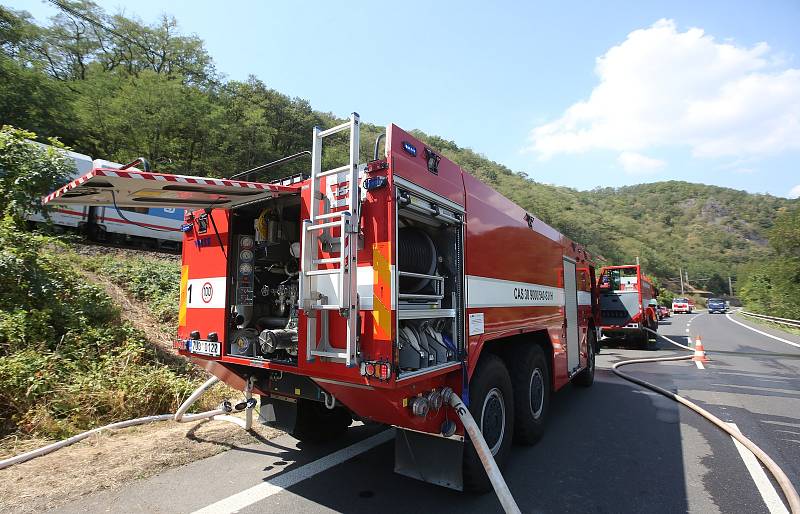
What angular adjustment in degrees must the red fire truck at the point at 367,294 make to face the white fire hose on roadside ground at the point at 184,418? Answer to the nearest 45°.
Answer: approximately 90° to its left

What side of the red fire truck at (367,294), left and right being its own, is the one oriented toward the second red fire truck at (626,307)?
front

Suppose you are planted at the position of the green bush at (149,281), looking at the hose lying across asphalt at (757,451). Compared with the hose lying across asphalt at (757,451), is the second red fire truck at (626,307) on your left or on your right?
left

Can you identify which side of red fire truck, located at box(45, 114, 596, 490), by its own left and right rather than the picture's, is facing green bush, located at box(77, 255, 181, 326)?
left

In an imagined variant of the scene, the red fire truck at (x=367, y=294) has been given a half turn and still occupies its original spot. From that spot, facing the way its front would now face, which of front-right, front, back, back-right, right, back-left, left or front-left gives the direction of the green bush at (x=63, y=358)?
right

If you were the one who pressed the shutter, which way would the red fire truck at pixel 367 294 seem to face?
facing away from the viewer and to the right of the viewer

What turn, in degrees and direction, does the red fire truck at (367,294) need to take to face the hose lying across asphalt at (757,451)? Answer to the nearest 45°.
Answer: approximately 45° to its right

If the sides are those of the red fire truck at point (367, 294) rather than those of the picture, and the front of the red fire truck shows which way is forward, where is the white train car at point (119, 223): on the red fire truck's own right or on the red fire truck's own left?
on the red fire truck's own left

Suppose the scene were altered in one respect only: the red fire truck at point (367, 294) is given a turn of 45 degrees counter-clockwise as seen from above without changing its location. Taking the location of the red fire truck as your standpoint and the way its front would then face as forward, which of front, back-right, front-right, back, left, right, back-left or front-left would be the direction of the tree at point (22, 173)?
front-left
